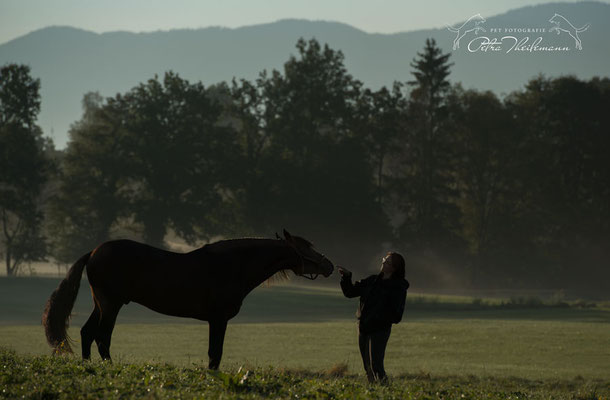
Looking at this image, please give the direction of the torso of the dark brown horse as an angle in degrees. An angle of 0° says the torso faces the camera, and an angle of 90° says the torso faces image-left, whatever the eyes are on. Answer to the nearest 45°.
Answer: approximately 270°
